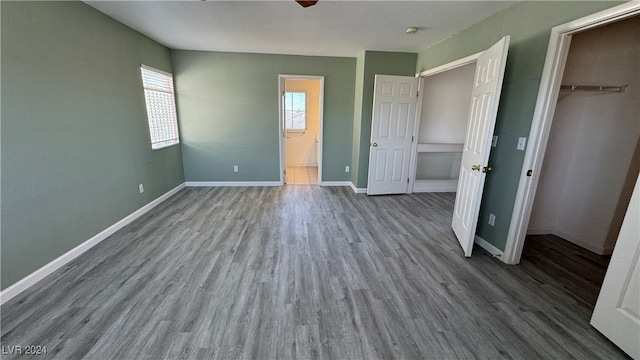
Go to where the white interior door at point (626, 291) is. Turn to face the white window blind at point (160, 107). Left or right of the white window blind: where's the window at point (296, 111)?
right

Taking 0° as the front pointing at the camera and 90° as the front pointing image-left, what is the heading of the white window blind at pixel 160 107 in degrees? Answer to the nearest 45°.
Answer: approximately 315°

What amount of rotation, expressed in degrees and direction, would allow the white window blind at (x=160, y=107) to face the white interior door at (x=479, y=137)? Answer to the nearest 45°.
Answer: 0° — it already faces it
